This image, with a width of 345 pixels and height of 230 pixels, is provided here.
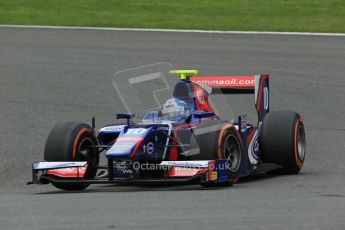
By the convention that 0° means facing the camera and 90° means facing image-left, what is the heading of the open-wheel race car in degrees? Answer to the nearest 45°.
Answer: approximately 45°
